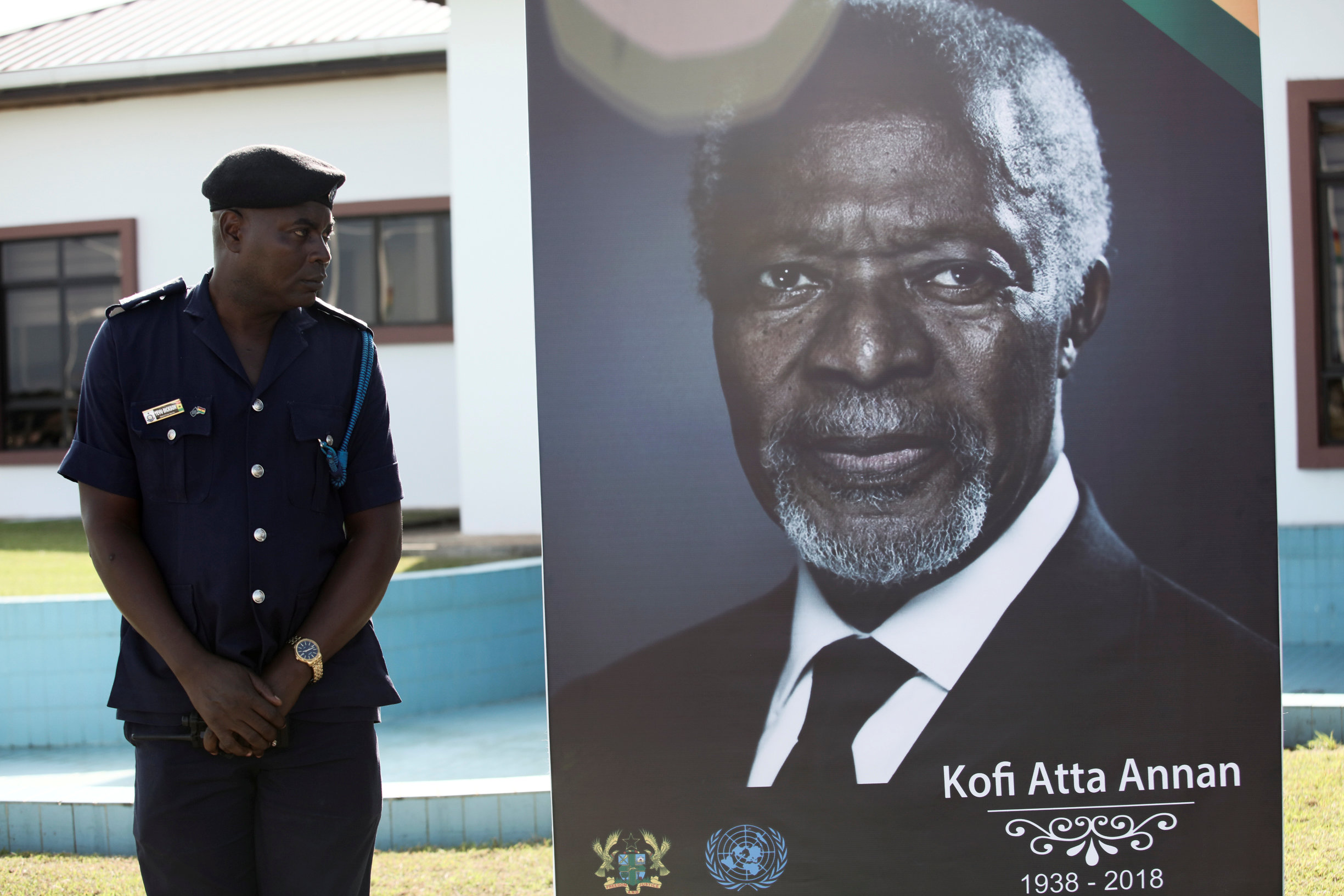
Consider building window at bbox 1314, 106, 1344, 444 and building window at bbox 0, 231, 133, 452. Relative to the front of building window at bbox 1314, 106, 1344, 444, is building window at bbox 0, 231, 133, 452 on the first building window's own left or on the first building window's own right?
on the first building window's own right

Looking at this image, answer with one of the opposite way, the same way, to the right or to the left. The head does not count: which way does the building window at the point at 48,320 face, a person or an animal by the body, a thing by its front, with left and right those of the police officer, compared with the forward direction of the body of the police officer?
the same way

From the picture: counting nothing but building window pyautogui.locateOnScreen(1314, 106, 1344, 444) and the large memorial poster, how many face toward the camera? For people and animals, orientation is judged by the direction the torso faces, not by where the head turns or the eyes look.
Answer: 2

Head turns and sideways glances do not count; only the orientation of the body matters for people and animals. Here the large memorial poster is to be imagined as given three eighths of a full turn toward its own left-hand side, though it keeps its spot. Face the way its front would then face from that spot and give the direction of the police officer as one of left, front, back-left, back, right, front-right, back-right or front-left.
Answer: back

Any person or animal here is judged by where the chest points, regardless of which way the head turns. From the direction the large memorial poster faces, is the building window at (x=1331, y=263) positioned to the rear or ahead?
to the rear

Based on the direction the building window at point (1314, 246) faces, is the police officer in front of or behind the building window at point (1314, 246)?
in front

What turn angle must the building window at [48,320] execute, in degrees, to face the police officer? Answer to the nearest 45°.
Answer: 0° — it already faces them

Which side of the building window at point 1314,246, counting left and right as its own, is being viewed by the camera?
front

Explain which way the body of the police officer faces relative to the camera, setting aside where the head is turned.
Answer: toward the camera

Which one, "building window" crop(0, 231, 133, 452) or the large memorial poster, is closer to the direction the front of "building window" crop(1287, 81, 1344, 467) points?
the large memorial poster

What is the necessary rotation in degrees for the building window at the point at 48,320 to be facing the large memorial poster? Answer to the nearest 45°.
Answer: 0° — it already faces it

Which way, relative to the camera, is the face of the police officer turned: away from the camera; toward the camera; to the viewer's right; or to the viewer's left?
to the viewer's right

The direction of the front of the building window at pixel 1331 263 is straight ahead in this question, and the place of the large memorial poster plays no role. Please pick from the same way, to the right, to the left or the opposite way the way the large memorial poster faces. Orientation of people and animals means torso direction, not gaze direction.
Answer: the same way
